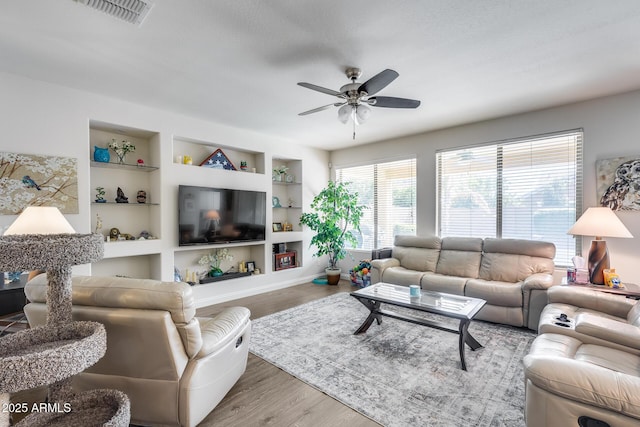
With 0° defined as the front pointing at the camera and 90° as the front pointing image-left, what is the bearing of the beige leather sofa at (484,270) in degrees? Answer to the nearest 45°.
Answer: approximately 45°

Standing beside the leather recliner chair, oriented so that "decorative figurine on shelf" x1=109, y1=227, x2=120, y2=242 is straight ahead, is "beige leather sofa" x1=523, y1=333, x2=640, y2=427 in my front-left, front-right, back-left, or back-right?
back-right

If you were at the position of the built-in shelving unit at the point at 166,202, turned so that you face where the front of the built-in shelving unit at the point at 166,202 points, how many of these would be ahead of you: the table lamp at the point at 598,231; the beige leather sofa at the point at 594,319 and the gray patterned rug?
3

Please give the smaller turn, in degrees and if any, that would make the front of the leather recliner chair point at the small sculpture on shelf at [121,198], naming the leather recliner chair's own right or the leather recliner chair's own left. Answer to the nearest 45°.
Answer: approximately 45° to the leather recliner chair's own left

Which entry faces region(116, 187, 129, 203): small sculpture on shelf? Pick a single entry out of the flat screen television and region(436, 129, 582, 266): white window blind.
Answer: the white window blind

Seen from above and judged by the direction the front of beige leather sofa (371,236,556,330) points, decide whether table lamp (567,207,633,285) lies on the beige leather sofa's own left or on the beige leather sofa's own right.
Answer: on the beige leather sofa's own left

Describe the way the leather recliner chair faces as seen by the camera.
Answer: facing away from the viewer and to the right of the viewer

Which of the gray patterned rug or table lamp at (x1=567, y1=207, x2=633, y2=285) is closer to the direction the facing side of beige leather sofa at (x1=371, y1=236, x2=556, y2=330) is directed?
the gray patterned rug
